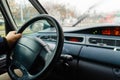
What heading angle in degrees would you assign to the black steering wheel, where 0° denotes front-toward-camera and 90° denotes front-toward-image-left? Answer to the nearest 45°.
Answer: approximately 45°
